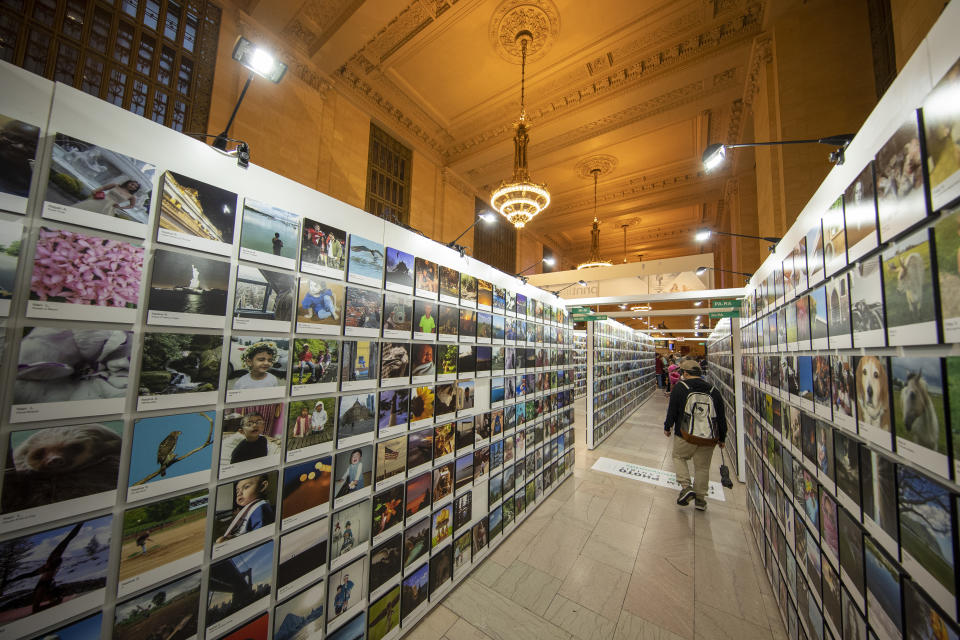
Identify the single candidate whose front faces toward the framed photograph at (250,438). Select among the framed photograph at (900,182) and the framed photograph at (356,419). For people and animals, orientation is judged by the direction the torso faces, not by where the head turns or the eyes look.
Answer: the framed photograph at (900,182)

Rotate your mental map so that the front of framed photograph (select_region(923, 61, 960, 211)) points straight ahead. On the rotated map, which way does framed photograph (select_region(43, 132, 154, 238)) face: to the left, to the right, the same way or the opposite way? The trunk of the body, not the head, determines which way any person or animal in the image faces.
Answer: the opposite way

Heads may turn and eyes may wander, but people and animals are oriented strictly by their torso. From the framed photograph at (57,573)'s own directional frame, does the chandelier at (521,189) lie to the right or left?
on its left

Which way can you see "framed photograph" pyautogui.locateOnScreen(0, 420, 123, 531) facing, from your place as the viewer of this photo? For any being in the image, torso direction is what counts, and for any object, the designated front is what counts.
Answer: facing the viewer and to the right of the viewer

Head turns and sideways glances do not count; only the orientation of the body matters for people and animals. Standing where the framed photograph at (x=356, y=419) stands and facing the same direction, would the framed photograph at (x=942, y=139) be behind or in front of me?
in front

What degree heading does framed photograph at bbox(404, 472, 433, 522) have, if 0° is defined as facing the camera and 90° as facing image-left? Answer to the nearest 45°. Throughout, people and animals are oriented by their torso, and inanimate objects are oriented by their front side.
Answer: approximately 315°

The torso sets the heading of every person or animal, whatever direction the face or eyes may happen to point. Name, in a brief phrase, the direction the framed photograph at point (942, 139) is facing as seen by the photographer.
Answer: facing the viewer and to the left of the viewer

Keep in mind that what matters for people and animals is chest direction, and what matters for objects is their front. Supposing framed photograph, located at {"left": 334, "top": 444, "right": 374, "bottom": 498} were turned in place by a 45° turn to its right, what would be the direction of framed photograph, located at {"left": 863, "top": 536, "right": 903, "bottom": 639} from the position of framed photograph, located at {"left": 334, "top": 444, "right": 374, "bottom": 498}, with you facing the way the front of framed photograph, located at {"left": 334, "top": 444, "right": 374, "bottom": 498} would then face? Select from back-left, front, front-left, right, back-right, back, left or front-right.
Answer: front-left

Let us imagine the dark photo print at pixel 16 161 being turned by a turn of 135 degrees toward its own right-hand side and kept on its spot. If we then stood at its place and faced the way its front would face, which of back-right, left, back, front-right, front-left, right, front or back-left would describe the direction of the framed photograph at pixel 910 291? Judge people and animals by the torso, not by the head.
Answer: back-left

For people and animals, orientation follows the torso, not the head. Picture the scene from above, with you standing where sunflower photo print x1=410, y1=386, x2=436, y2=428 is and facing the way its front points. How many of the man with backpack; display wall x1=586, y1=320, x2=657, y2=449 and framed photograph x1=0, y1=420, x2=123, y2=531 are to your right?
1

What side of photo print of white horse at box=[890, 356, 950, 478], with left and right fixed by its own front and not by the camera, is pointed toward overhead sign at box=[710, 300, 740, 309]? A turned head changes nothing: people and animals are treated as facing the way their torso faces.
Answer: right

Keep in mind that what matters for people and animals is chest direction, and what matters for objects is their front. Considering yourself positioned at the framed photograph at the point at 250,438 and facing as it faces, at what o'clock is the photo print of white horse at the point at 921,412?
the photo print of white horse at the point at 921,412 is roughly at 12 o'clock from the framed photograph at the point at 250,438.

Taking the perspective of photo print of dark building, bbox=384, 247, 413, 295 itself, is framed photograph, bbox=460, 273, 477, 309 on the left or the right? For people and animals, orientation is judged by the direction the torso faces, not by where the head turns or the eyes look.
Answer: on its left

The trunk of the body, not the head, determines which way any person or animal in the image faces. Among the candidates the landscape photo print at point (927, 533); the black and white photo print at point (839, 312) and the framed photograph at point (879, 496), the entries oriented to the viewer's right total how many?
0

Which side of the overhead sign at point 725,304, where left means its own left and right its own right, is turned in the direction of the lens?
front

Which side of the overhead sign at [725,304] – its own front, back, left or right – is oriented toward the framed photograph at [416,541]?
front
